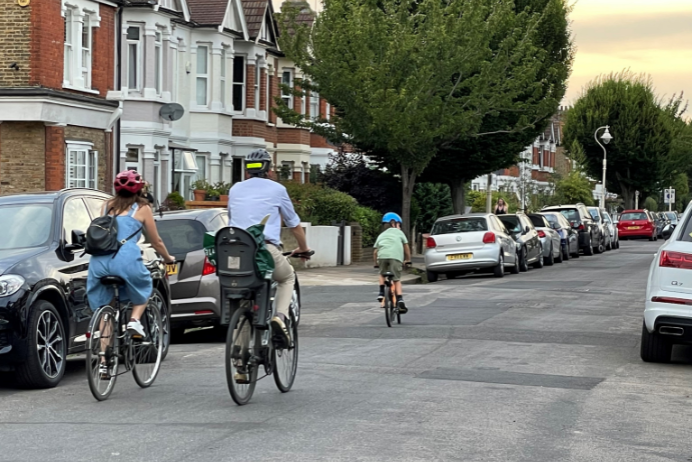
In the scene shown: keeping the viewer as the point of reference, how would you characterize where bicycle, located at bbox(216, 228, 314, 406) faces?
facing away from the viewer and to the right of the viewer

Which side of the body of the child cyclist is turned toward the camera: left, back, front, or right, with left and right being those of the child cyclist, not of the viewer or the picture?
back

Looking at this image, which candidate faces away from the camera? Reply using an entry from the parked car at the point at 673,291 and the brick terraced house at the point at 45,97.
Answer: the parked car

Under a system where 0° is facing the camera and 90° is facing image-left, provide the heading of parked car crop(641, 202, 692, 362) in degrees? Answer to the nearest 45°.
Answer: approximately 180°

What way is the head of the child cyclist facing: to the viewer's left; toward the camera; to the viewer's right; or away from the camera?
away from the camera

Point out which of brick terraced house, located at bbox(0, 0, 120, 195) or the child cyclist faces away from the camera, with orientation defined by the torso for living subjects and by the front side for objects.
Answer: the child cyclist

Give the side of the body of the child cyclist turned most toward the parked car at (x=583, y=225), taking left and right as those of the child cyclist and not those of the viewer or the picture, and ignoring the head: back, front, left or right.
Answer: front

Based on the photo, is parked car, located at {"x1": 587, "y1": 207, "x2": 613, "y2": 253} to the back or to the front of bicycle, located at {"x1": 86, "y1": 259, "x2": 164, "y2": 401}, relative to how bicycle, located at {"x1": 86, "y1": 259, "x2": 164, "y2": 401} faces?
to the front

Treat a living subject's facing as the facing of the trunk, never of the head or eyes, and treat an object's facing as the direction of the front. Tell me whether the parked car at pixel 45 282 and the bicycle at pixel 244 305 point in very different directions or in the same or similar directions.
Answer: very different directions

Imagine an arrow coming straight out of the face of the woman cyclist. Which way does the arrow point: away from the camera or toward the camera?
away from the camera

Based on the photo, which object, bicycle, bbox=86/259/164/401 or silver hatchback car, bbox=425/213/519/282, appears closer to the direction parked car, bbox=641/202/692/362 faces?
the silver hatchback car

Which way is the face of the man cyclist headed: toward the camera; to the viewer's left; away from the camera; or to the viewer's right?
away from the camera

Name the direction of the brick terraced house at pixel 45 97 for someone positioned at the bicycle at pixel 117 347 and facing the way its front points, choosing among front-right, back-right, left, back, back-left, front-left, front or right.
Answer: front-left

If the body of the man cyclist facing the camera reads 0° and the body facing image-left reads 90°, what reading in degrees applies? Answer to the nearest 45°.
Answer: approximately 225°
